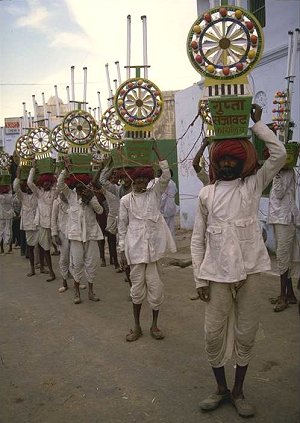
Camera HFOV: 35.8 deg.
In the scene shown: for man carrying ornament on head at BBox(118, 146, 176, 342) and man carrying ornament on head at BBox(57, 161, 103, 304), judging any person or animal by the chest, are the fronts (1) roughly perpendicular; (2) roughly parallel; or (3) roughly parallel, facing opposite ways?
roughly parallel

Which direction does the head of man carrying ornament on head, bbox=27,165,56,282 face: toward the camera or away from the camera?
toward the camera

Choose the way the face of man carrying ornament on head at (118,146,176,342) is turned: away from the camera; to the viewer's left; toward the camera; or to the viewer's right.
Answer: toward the camera

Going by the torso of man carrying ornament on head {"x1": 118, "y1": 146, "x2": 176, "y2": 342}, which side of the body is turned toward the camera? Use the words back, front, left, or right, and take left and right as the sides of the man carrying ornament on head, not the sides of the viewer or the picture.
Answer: front

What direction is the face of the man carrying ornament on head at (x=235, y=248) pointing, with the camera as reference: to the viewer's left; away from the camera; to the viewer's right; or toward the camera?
toward the camera

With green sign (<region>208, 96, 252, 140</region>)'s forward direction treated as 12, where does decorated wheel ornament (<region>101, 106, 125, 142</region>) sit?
The decorated wheel ornament is roughly at 5 o'clock from the green sign.

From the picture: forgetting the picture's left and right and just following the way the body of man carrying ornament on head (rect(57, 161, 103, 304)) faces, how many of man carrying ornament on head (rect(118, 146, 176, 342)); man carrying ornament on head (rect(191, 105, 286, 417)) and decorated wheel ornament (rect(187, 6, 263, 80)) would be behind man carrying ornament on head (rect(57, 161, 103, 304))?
0

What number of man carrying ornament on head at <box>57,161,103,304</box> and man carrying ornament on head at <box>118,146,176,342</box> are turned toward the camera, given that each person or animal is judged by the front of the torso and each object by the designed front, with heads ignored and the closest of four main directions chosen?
2

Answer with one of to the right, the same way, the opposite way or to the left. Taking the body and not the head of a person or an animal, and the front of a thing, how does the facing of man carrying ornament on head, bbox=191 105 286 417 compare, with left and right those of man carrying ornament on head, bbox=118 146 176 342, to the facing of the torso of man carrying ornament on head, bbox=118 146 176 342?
the same way

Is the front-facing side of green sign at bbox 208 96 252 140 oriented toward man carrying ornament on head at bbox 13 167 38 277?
no

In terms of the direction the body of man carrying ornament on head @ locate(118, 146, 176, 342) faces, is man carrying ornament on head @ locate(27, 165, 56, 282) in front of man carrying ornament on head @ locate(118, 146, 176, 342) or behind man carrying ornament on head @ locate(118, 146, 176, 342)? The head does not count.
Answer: behind

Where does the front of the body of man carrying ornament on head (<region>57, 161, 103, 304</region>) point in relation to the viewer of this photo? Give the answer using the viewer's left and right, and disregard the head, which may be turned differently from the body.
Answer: facing the viewer

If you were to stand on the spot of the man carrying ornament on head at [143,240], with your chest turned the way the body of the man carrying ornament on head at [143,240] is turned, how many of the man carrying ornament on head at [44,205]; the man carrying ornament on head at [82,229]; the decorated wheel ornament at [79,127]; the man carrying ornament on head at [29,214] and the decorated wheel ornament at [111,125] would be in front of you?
0

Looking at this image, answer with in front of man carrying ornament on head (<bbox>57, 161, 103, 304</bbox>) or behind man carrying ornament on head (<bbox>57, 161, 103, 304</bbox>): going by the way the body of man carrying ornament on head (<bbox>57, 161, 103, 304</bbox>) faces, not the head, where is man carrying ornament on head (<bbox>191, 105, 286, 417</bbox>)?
in front

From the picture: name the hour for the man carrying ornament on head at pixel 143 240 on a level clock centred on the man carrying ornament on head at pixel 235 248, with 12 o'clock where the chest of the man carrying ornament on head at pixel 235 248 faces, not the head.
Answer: the man carrying ornament on head at pixel 143 240 is roughly at 5 o'clock from the man carrying ornament on head at pixel 235 248.

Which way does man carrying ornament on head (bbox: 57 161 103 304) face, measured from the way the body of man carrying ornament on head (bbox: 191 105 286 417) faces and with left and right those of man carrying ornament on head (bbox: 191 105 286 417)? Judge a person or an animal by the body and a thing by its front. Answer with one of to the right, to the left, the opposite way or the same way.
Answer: the same way
